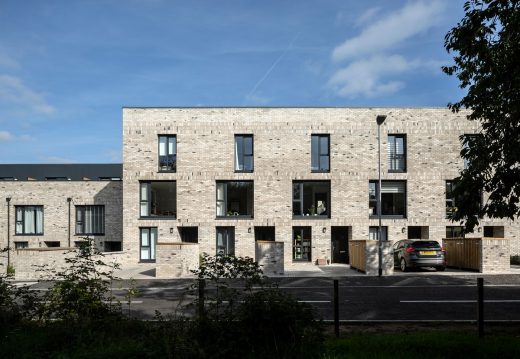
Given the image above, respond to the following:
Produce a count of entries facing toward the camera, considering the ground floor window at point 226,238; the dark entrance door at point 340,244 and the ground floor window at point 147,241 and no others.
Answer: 3

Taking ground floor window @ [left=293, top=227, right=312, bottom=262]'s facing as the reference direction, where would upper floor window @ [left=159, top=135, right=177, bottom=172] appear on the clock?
The upper floor window is roughly at 3 o'clock from the ground floor window.

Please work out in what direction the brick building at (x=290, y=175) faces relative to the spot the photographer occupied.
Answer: facing the viewer

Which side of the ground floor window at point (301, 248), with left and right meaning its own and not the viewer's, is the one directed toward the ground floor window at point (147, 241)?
right

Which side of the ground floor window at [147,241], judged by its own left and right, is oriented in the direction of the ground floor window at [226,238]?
left

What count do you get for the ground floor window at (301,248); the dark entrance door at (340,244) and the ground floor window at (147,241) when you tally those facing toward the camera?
3

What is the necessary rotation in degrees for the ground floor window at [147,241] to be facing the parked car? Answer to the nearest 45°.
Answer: approximately 45° to its left

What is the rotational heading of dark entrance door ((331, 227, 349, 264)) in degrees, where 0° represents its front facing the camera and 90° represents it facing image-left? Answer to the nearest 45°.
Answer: approximately 0°

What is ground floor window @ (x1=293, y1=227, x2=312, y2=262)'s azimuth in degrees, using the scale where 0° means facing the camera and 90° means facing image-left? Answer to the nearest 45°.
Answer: approximately 0°

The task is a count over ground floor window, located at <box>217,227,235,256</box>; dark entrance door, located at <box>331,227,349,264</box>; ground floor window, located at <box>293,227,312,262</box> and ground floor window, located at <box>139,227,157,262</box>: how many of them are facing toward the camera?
4

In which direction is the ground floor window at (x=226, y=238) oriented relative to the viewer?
toward the camera
